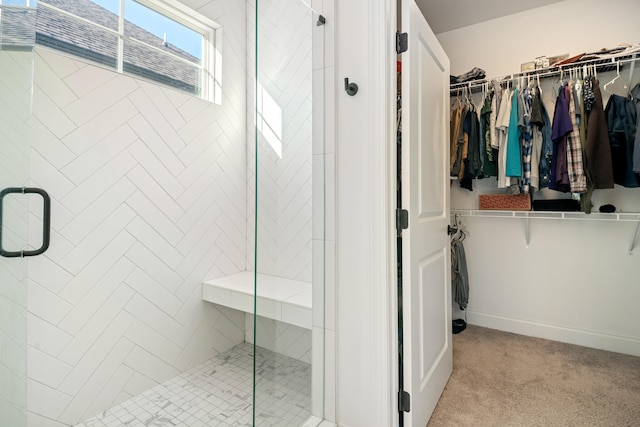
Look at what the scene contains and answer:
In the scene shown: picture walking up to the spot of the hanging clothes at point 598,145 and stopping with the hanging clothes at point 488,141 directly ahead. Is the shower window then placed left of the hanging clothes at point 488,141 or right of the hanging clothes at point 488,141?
left

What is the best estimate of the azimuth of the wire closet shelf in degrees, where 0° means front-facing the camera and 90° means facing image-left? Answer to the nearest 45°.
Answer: approximately 45°

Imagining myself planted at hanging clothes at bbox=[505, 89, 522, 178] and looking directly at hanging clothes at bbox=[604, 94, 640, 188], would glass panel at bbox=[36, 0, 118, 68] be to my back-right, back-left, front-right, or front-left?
back-right
